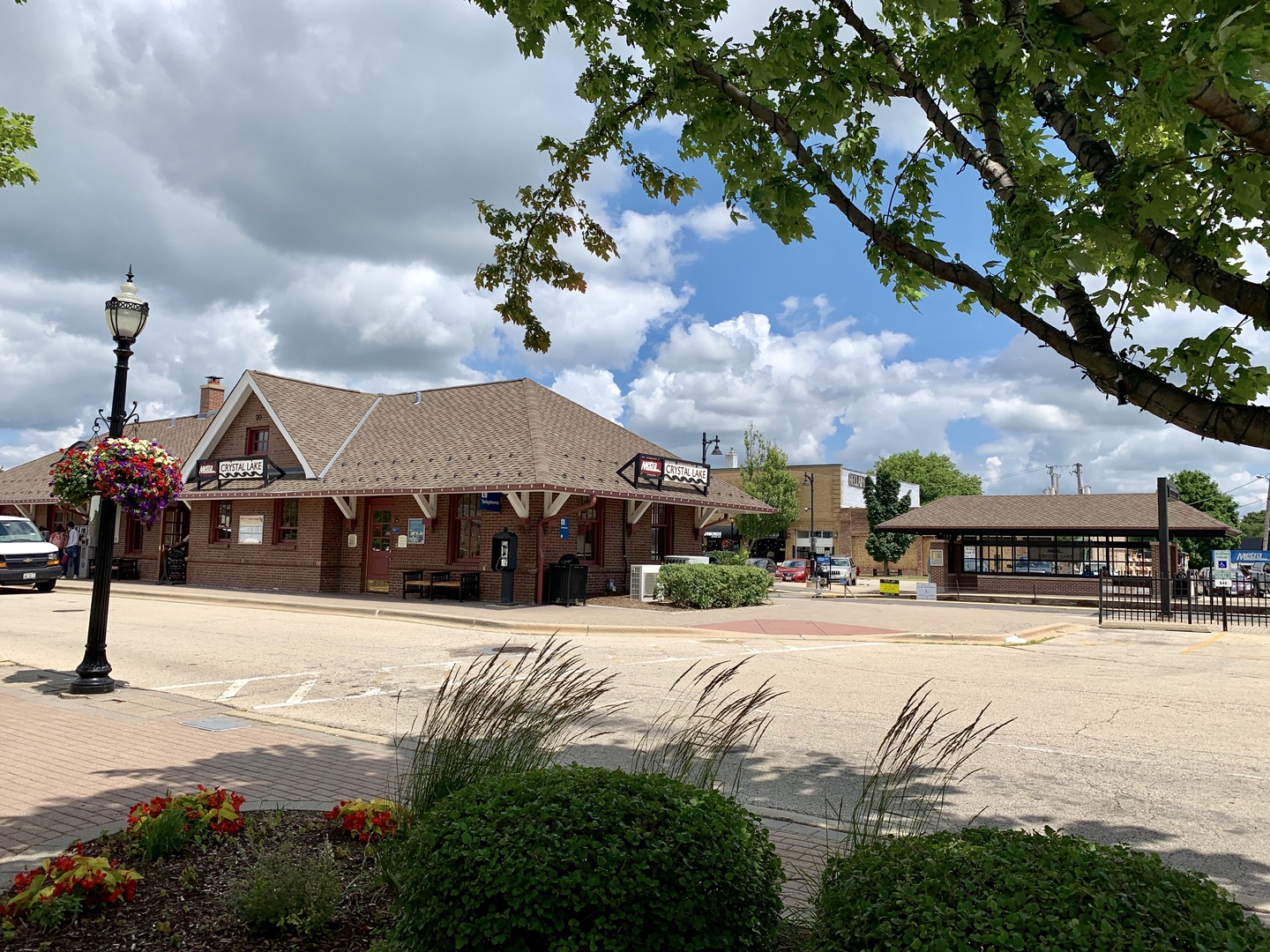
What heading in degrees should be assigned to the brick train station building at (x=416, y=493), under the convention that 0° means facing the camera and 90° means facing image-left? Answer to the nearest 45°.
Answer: approximately 45°

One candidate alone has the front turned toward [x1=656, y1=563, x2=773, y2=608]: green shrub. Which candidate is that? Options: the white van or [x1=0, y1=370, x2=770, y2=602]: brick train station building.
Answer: the white van

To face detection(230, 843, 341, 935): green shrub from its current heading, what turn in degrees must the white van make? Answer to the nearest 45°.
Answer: approximately 45° to its right

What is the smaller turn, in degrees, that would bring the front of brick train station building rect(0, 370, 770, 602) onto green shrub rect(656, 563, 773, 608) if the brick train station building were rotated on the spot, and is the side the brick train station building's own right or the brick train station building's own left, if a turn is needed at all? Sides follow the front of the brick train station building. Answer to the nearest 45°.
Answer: approximately 90° to the brick train station building's own left

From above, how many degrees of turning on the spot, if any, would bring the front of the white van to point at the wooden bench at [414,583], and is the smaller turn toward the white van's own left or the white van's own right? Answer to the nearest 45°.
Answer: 0° — it already faces it

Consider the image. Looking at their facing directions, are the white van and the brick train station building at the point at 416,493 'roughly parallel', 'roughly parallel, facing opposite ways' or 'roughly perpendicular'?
roughly perpendicular
